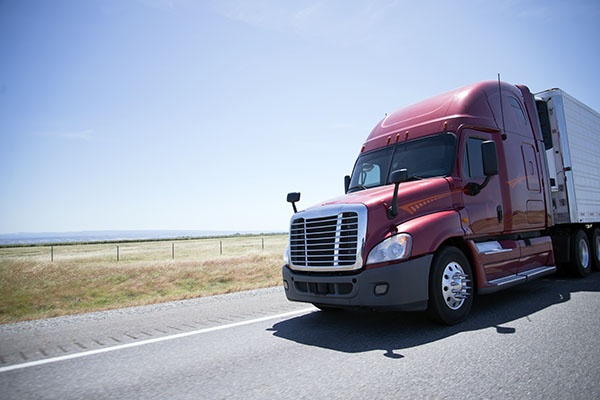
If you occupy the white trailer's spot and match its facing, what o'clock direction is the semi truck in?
The semi truck is roughly at 11 o'clock from the white trailer.

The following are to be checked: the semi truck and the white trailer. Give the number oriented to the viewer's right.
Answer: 0

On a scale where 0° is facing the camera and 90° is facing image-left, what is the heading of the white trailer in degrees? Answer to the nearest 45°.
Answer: approximately 45°

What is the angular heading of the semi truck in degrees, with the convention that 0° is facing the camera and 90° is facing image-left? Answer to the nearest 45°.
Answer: approximately 45°

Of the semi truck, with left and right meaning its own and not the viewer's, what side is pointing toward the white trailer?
back
